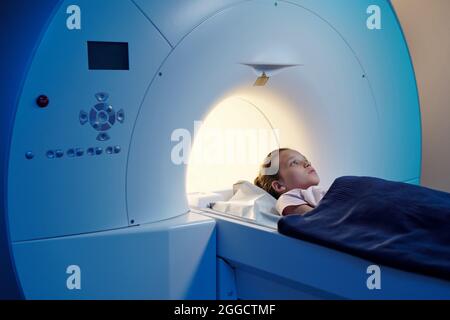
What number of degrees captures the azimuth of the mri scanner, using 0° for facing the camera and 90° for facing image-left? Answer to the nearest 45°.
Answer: approximately 315°
